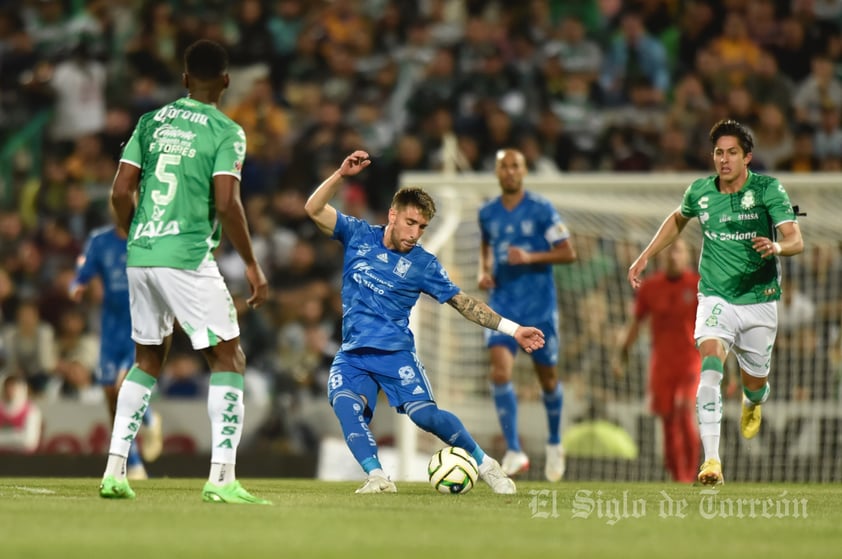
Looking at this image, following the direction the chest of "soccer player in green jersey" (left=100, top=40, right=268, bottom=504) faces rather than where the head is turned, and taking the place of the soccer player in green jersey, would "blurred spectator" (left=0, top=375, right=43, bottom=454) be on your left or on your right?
on your left

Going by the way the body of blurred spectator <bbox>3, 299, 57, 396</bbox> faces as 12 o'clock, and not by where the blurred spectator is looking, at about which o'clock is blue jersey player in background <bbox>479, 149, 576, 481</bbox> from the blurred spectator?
The blue jersey player in background is roughly at 11 o'clock from the blurred spectator.

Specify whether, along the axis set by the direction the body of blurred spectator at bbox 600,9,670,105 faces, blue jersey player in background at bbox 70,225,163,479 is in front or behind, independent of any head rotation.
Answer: in front

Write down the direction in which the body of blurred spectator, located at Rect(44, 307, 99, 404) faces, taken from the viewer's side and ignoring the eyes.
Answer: toward the camera

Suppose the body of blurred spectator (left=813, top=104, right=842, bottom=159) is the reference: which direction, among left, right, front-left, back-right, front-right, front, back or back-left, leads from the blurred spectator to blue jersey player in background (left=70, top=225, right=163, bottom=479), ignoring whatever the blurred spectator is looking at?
front-right

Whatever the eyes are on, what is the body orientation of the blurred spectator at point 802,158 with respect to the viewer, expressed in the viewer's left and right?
facing the viewer

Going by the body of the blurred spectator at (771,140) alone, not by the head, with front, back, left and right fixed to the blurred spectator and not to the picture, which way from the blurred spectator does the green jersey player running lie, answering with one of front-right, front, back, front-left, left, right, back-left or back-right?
front

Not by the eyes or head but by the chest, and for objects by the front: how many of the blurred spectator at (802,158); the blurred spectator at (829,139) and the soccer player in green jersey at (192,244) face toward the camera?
2

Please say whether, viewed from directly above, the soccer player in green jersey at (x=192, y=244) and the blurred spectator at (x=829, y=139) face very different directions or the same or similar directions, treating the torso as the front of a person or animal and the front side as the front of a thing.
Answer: very different directions

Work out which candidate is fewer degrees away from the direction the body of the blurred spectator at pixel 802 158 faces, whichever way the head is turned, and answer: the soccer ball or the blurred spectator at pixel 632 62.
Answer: the soccer ball

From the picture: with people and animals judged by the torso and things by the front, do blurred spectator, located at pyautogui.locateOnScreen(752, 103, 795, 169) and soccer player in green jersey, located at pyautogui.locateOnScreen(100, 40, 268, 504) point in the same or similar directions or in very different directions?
very different directions

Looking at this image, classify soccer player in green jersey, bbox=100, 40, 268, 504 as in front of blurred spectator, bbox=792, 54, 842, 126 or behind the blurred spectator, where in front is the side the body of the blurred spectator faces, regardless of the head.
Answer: in front

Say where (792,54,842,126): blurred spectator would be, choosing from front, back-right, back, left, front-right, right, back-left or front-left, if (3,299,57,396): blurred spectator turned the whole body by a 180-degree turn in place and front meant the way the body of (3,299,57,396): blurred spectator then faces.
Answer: right

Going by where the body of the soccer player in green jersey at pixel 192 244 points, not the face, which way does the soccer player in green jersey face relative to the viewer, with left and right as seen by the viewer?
facing away from the viewer and to the right of the viewer

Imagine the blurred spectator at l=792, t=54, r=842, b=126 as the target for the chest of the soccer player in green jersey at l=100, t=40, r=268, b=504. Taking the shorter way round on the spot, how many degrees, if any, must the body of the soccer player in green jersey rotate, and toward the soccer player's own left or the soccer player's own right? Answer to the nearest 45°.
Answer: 0° — they already face them

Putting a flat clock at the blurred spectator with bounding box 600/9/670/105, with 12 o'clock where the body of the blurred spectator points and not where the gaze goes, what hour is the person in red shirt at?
The person in red shirt is roughly at 12 o'clock from the blurred spectator.
